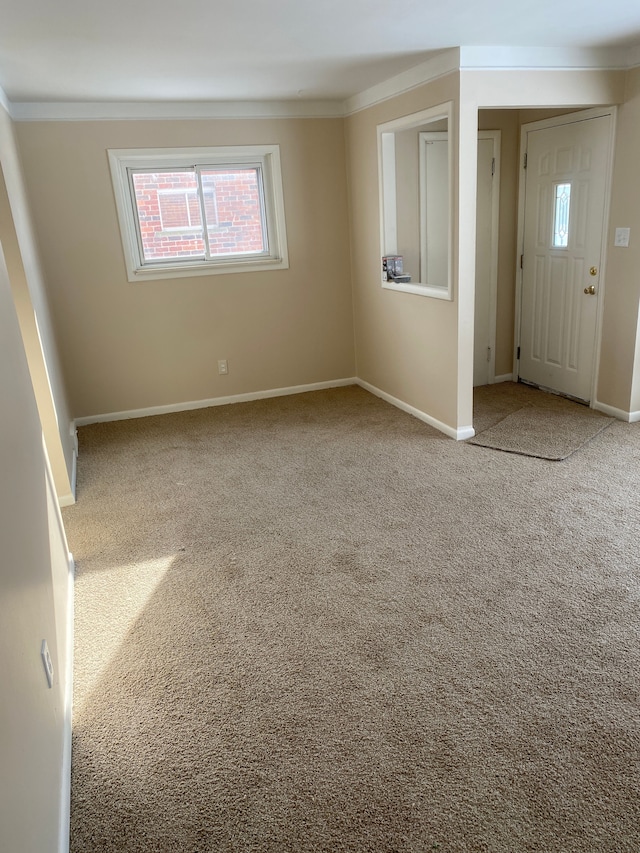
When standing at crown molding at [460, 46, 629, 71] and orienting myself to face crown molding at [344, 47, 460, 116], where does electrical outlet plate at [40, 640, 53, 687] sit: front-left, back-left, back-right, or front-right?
front-left

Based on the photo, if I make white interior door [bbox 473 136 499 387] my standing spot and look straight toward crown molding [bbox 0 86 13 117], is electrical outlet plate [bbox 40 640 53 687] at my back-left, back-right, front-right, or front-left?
front-left

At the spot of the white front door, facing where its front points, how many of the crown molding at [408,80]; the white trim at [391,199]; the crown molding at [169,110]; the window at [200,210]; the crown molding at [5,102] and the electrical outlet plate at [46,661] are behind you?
0

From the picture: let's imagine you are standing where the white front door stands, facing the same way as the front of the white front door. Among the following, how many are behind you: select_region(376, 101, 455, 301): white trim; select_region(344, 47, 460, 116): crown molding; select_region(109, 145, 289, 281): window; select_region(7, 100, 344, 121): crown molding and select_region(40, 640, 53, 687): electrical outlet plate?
0

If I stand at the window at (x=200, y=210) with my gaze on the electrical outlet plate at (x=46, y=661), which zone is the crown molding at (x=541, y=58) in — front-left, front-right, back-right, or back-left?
front-left

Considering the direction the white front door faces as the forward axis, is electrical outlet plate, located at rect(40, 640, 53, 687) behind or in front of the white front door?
in front

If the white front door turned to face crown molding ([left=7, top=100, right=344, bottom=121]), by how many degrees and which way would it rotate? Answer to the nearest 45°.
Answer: approximately 45° to its right

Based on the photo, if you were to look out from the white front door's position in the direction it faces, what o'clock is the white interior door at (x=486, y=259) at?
The white interior door is roughly at 2 o'clock from the white front door.

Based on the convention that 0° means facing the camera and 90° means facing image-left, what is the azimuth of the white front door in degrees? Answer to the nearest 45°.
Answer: approximately 45°

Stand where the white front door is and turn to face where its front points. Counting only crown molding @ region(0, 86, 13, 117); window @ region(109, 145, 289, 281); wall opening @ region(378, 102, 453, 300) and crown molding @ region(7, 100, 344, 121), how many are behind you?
0

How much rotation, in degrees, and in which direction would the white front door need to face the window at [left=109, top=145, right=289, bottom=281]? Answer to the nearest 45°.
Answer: approximately 45° to its right
